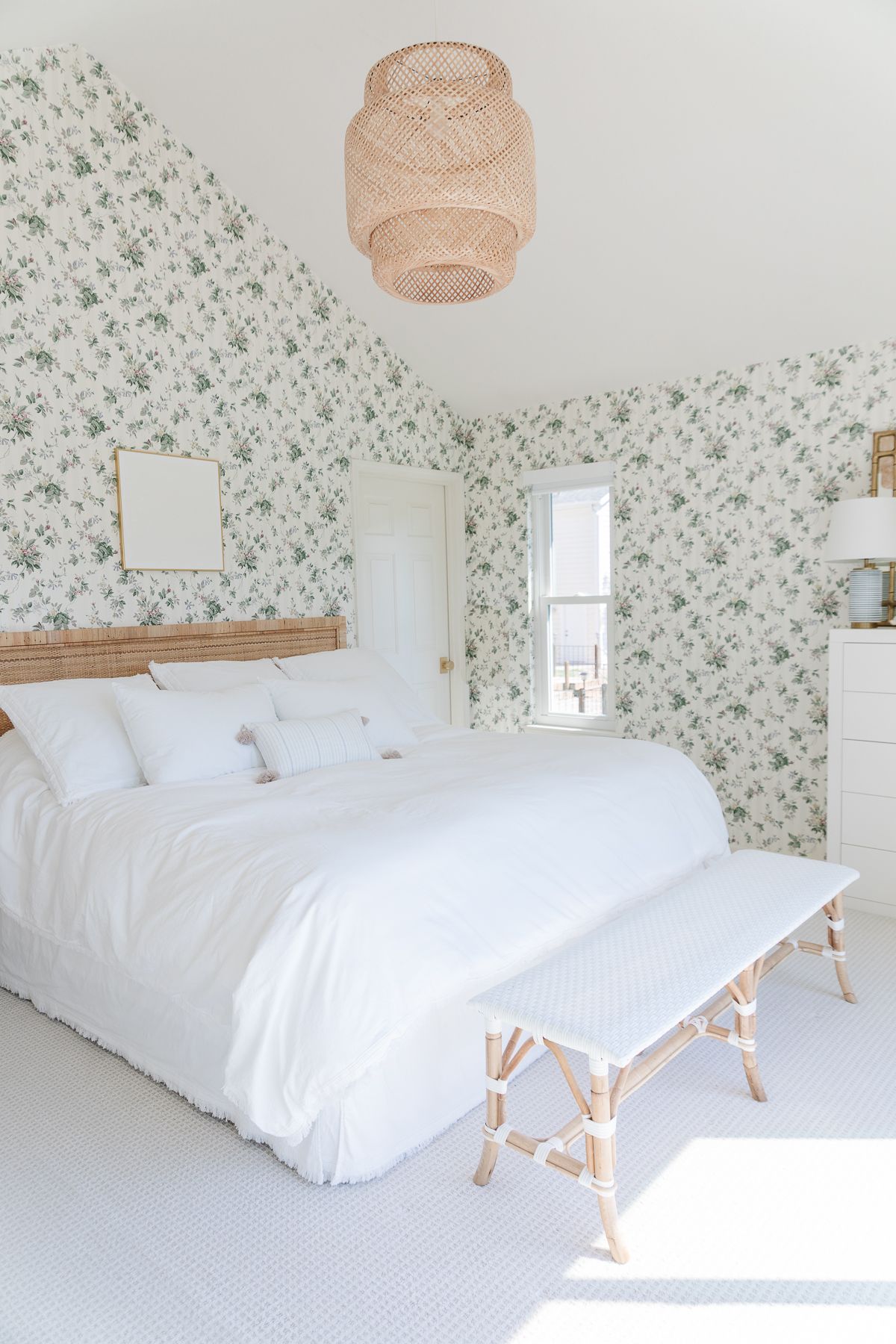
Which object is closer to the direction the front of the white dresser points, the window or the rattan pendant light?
the rattan pendant light

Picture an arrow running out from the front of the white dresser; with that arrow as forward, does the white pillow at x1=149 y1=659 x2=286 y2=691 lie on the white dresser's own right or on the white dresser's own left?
on the white dresser's own right

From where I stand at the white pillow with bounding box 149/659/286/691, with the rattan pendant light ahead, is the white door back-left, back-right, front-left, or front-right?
back-left

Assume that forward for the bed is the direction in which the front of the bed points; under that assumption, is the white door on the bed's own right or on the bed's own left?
on the bed's own left

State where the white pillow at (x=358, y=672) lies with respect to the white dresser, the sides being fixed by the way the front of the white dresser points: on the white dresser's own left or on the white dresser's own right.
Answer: on the white dresser's own right

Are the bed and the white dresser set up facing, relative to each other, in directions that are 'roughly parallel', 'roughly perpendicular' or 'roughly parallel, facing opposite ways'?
roughly perpendicular

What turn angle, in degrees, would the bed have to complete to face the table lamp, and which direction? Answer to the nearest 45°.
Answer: approximately 90° to its left

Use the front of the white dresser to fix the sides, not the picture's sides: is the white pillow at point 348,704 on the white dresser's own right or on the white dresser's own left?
on the white dresser's own right

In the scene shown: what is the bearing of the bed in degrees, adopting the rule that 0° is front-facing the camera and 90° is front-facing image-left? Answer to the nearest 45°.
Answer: approximately 315°
